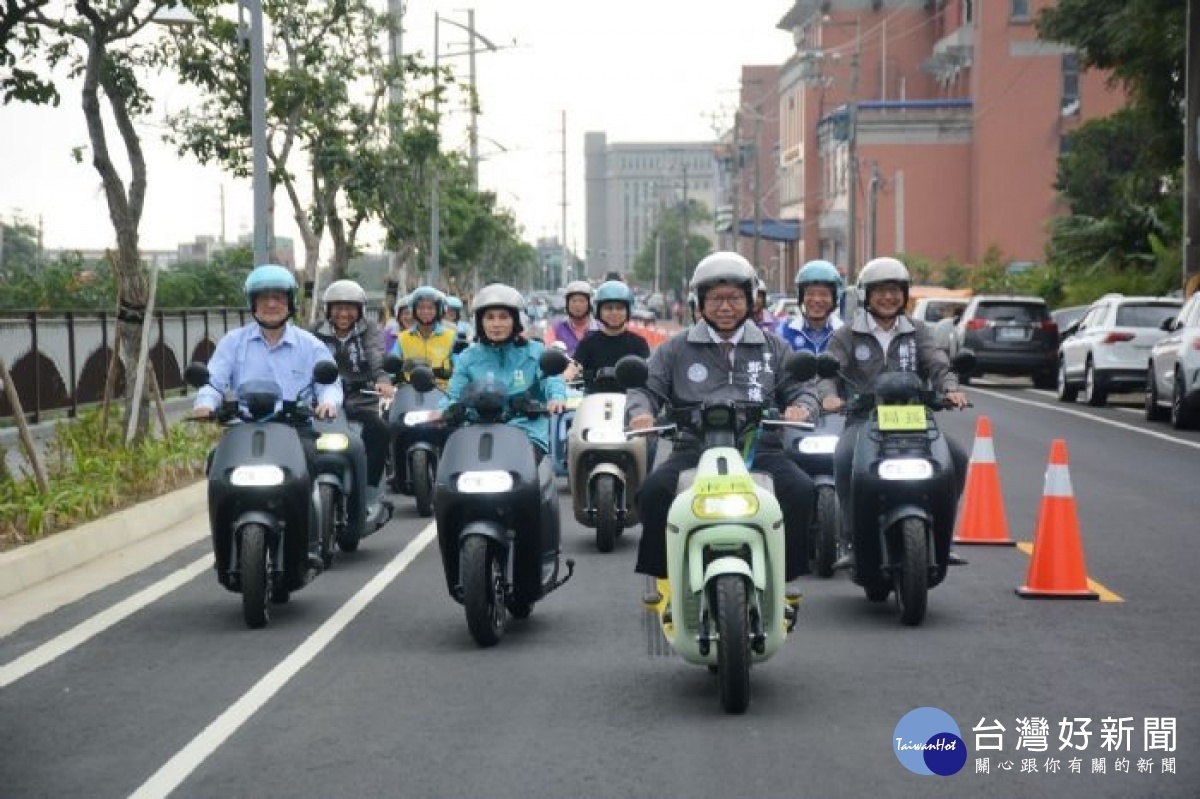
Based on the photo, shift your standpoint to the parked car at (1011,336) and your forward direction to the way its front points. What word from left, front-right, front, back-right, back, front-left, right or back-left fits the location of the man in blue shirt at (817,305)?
back

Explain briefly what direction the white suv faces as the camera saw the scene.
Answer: facing away from the viewer and to the left of the viewer

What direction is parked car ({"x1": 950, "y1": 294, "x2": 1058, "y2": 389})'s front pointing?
away from the camera

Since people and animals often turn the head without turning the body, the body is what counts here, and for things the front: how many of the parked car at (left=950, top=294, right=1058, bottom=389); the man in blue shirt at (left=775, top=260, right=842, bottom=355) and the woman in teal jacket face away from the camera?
1

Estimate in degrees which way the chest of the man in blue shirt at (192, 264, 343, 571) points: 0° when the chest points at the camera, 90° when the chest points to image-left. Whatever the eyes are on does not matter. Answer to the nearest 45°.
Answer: approximately 0°

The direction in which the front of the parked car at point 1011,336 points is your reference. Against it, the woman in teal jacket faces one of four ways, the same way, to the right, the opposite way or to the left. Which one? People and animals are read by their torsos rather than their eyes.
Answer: the opposite way

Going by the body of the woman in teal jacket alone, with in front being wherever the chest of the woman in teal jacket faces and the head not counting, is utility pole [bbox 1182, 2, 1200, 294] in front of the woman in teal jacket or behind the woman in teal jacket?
behind

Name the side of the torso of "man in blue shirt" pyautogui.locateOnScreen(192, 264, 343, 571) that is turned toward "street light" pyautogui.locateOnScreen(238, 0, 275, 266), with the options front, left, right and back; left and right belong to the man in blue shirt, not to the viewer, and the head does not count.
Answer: back

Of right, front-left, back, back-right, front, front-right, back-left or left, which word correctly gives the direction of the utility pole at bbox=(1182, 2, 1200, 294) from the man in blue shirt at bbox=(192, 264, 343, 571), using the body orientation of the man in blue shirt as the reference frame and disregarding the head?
back-left
